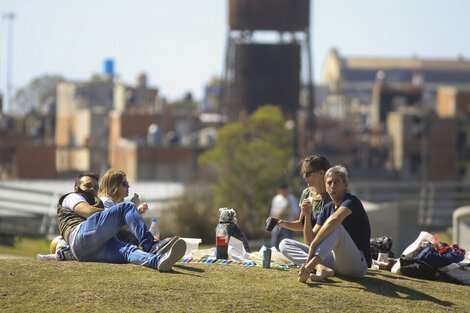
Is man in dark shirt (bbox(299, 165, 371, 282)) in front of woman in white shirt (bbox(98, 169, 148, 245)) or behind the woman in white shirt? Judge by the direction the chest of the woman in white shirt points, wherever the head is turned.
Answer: in front

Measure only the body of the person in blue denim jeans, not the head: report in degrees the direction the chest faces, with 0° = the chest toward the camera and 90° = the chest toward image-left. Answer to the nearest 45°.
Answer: approximately 270°

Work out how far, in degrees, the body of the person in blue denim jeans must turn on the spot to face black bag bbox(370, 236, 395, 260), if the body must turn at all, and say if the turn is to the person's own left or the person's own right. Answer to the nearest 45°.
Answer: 0° — they already face it

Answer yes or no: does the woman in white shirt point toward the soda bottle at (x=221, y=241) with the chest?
yes

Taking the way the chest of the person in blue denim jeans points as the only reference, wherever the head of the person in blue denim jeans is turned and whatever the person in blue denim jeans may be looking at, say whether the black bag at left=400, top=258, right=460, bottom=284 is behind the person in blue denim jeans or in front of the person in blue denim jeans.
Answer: in front
